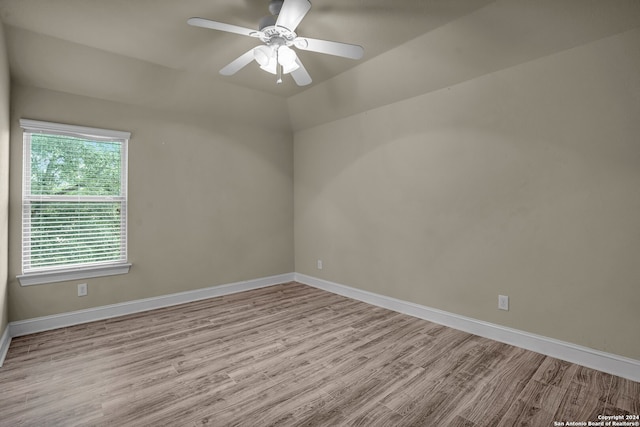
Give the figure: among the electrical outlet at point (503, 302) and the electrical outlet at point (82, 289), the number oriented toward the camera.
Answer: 2

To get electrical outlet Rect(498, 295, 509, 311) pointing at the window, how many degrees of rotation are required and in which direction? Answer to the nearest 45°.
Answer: approximately 45° to its right

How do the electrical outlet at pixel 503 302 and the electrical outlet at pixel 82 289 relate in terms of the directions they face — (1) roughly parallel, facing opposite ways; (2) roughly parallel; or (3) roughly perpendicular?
roughly perpendicular

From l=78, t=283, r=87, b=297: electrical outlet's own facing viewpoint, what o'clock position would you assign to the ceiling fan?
The ceiling fan is roughly at 11 o'clock from the electrical outlet.

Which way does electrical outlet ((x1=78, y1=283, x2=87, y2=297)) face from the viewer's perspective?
toward the camera

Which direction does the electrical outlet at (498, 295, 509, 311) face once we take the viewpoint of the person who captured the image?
facing the viewer

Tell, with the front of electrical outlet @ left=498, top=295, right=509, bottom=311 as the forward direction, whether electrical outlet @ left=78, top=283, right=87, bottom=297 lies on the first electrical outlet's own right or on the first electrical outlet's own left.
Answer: on the first electrical outlet's own right
